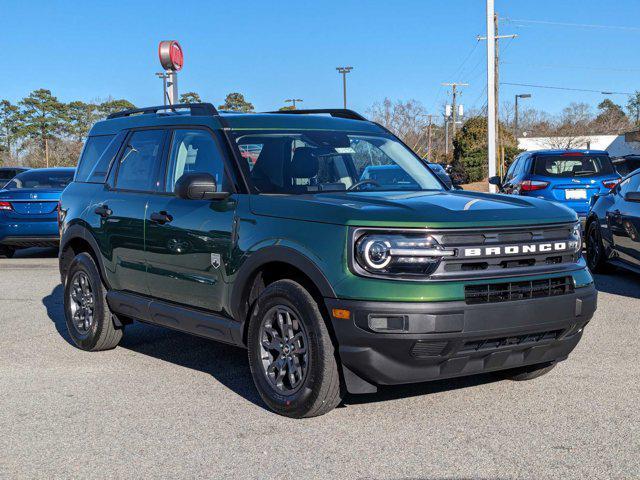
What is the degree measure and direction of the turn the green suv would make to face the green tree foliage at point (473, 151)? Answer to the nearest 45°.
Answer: approximately 135° to its left

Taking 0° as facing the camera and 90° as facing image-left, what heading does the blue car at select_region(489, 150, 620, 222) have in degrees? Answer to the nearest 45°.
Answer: approximately 135°

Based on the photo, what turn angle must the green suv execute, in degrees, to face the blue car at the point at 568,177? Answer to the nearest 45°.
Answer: approximately 90° to its left

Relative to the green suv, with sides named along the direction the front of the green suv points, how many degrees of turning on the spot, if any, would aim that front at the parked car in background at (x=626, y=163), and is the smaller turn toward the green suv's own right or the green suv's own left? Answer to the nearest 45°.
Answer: approximately 90° to the green suv's own left

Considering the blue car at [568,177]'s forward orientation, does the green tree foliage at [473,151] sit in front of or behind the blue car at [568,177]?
in front

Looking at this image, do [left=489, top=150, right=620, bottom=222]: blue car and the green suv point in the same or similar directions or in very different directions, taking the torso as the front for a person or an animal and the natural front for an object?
very different directions

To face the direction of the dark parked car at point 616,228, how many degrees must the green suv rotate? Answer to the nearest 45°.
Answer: approximately 90° to its left

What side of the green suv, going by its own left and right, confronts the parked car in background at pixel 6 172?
back

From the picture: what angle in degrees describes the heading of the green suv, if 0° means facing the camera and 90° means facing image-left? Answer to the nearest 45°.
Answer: approximately 315°

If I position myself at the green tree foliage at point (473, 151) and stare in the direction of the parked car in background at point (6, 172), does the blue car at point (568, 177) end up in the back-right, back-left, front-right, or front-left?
front-left
